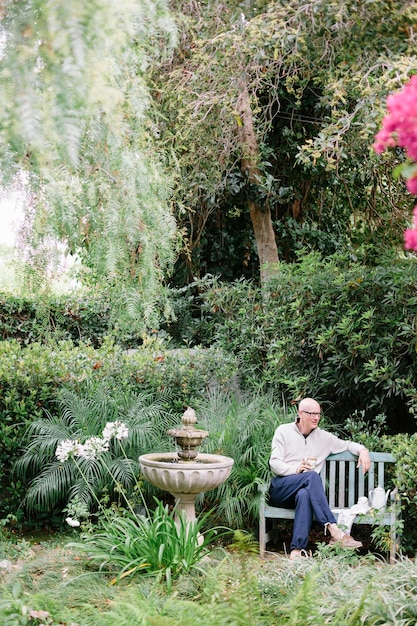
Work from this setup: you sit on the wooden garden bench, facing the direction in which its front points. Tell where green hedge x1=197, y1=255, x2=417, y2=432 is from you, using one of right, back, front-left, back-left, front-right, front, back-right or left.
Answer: back

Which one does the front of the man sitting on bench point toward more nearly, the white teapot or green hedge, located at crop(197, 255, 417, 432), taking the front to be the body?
the white teapot

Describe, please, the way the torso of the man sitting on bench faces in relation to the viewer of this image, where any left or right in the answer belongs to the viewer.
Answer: facing the viewer and to the right of the viewer

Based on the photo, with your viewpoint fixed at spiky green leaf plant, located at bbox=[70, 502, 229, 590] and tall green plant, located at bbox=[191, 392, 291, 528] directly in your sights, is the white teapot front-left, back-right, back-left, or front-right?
front-right

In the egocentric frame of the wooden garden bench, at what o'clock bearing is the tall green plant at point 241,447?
The tall green plant is roughly at 4 o'clock from the wooden garden bench.

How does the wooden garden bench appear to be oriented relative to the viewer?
toward the camera

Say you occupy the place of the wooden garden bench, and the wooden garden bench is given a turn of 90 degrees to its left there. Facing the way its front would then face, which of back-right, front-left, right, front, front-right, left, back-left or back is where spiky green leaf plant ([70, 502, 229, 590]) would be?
back-right

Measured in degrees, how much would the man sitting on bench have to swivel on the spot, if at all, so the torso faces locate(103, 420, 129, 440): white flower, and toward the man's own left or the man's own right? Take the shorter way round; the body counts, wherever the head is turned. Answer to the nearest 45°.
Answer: approximately 135° to the man's own right

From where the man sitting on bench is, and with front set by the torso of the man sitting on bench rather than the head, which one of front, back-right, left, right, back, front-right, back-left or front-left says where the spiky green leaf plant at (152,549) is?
right

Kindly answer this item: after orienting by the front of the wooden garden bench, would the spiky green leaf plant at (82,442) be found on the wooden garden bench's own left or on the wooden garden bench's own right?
on the wooden garden bench's own right

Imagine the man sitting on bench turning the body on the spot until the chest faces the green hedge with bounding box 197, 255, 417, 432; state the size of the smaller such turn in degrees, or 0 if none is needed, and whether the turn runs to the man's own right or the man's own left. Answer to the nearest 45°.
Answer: approximately 135° to the man's own left
